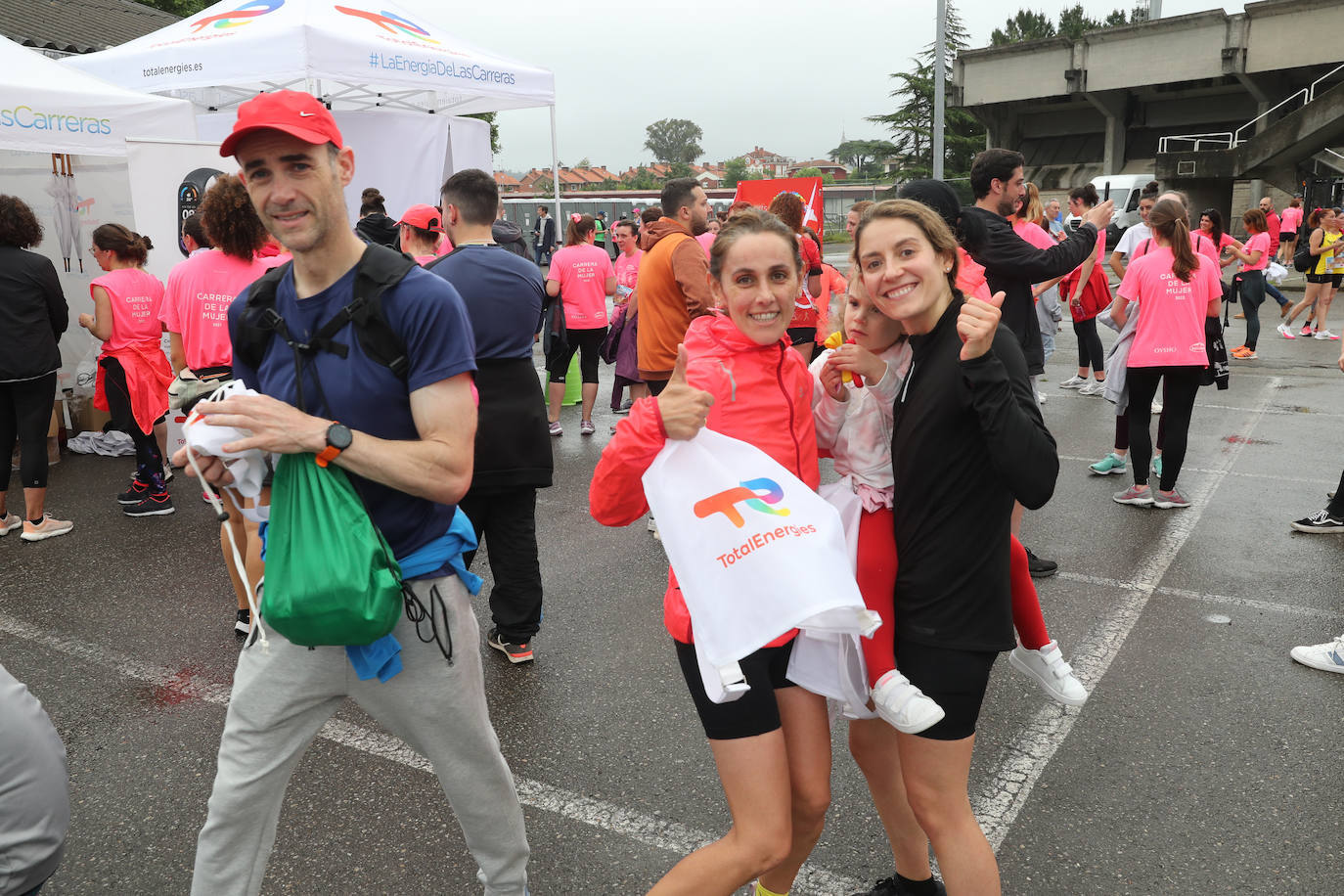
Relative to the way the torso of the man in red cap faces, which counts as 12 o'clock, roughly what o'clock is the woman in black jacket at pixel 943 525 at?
The woman in black jacket is roughly at 8 o'clock from the man in red cap.

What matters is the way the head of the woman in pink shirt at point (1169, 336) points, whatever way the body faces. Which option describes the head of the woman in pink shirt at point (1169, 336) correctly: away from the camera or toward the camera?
away from the camera

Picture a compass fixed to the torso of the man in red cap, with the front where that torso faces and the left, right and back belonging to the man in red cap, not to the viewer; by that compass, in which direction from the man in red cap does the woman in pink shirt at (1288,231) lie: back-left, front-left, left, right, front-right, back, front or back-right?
back

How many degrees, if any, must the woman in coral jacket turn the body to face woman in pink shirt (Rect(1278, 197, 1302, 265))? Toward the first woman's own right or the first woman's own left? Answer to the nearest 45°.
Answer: approximately 90° to the first woman's own left

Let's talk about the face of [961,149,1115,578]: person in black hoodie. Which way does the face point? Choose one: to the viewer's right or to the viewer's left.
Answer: to the viewer's right

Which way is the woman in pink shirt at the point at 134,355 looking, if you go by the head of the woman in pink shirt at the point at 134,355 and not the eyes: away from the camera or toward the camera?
away from the camera

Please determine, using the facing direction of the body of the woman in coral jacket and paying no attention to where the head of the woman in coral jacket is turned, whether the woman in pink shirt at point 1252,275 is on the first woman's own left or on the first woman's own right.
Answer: on the first woman's own left

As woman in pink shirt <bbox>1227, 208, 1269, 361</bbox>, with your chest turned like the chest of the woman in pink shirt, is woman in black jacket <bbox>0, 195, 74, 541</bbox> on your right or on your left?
on your left

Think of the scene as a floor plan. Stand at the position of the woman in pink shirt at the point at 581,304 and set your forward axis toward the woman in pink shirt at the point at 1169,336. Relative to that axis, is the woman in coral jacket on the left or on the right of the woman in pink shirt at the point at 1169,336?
right

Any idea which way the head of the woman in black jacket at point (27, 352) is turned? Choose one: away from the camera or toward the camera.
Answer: away from the camera
